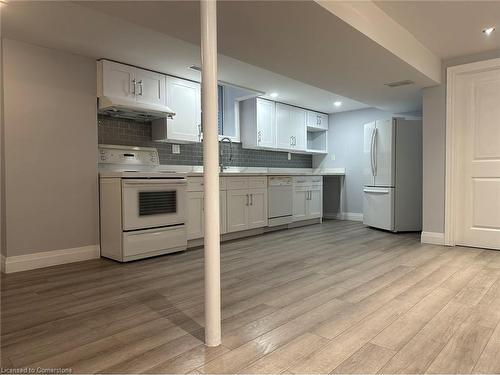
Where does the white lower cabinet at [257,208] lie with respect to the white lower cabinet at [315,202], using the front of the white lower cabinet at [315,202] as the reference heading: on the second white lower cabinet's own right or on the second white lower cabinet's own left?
on the second white lower cabinet's own right

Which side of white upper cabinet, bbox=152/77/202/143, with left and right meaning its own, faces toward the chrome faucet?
left

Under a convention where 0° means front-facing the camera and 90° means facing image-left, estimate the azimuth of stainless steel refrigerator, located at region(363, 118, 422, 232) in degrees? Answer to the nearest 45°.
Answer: approximately 45°

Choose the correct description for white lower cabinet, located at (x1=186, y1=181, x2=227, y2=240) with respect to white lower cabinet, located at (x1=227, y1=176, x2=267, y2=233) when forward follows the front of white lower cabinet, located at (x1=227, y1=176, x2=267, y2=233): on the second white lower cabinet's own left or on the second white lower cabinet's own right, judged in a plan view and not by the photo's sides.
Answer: on the second white lower cabinet's own right

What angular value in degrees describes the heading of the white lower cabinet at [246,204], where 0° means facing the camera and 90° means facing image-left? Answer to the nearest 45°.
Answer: approximately 315°

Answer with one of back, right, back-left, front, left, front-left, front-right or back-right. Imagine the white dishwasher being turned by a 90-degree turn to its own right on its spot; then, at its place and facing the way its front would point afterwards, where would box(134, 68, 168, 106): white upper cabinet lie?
front

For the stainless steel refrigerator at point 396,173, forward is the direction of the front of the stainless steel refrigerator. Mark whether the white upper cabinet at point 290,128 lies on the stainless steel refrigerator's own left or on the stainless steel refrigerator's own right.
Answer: on the stainless steel refrigerator's own right

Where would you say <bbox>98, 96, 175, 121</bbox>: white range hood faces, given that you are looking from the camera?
facing the viewer and to the right of the viewer

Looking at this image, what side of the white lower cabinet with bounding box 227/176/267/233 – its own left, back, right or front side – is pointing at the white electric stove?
right

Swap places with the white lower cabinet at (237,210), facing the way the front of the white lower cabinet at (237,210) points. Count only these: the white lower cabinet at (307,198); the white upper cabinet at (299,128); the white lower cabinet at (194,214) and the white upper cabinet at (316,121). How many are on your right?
1
